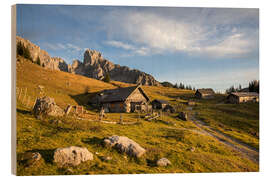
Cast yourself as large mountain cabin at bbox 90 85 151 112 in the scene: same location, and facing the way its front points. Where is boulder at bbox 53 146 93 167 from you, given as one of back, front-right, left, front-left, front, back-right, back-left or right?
front-right

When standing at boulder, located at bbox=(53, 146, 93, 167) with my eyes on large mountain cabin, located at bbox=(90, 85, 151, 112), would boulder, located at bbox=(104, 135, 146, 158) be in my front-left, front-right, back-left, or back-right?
front-right

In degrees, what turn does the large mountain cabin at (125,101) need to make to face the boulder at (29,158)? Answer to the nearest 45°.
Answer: approximately 45° to its right

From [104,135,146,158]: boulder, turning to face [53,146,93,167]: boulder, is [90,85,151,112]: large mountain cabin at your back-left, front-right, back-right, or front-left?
back-right

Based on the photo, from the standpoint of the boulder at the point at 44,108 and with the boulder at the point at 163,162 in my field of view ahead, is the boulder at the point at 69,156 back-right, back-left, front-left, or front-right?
front-right
